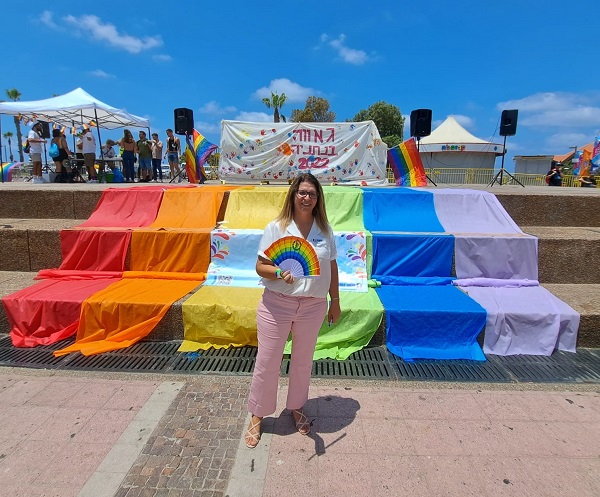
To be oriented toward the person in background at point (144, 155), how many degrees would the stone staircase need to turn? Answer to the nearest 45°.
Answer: approximately 135° to its right

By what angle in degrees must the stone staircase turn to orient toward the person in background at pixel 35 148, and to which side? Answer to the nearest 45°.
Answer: approximately 135° to its right

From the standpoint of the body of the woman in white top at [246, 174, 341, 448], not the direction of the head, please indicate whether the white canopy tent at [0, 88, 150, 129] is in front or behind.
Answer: behind

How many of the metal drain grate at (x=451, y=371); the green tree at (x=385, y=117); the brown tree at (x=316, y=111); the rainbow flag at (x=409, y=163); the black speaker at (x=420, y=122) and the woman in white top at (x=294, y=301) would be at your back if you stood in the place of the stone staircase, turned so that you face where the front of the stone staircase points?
4

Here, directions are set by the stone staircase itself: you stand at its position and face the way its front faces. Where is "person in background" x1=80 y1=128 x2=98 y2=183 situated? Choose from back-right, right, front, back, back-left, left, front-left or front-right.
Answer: back-right

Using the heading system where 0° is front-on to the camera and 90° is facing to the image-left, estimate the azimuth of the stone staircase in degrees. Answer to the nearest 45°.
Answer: approximately 0°

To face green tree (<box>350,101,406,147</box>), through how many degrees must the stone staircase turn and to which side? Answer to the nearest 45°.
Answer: approximately 180°

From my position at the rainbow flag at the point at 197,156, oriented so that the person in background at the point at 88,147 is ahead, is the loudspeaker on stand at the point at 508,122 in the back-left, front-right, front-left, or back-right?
back-right

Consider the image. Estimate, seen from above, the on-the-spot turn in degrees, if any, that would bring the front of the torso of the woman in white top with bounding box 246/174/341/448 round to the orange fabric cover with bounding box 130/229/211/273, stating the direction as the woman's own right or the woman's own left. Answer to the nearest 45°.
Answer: approximately 135° to the woman's own right

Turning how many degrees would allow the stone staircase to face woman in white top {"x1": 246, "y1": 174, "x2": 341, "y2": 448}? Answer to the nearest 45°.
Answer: approximately 45° to its right

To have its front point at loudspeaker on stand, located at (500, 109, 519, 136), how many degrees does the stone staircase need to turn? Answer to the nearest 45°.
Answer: approximately 135° to its left

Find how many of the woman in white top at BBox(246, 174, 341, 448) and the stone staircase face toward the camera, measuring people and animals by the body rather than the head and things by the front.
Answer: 2

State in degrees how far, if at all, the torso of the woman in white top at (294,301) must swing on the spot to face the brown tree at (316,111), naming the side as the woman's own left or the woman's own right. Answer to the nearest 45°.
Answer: approximately 180°
